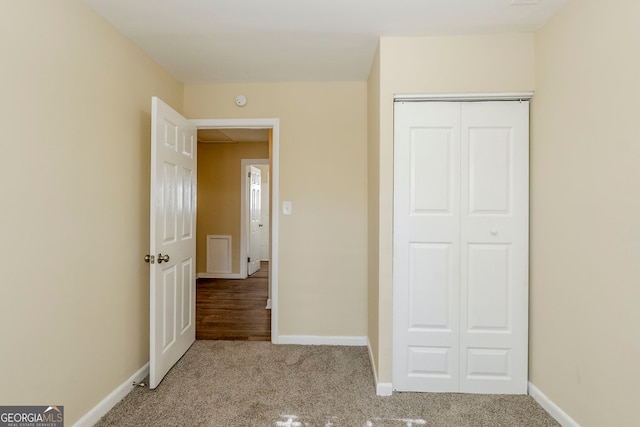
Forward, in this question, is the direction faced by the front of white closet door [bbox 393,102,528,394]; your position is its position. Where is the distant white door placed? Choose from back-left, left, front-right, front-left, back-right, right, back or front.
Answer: back-right

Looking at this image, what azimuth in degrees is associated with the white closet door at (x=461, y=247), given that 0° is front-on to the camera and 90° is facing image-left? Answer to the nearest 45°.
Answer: approximately 0°

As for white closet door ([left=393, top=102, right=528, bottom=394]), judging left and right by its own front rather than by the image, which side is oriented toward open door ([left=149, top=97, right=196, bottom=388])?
right

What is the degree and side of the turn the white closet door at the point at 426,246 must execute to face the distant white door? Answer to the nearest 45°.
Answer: approximately 135° to its right

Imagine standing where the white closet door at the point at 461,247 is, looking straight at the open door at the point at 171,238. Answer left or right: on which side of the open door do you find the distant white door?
right

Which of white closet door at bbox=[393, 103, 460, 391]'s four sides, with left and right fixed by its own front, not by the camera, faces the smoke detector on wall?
right
